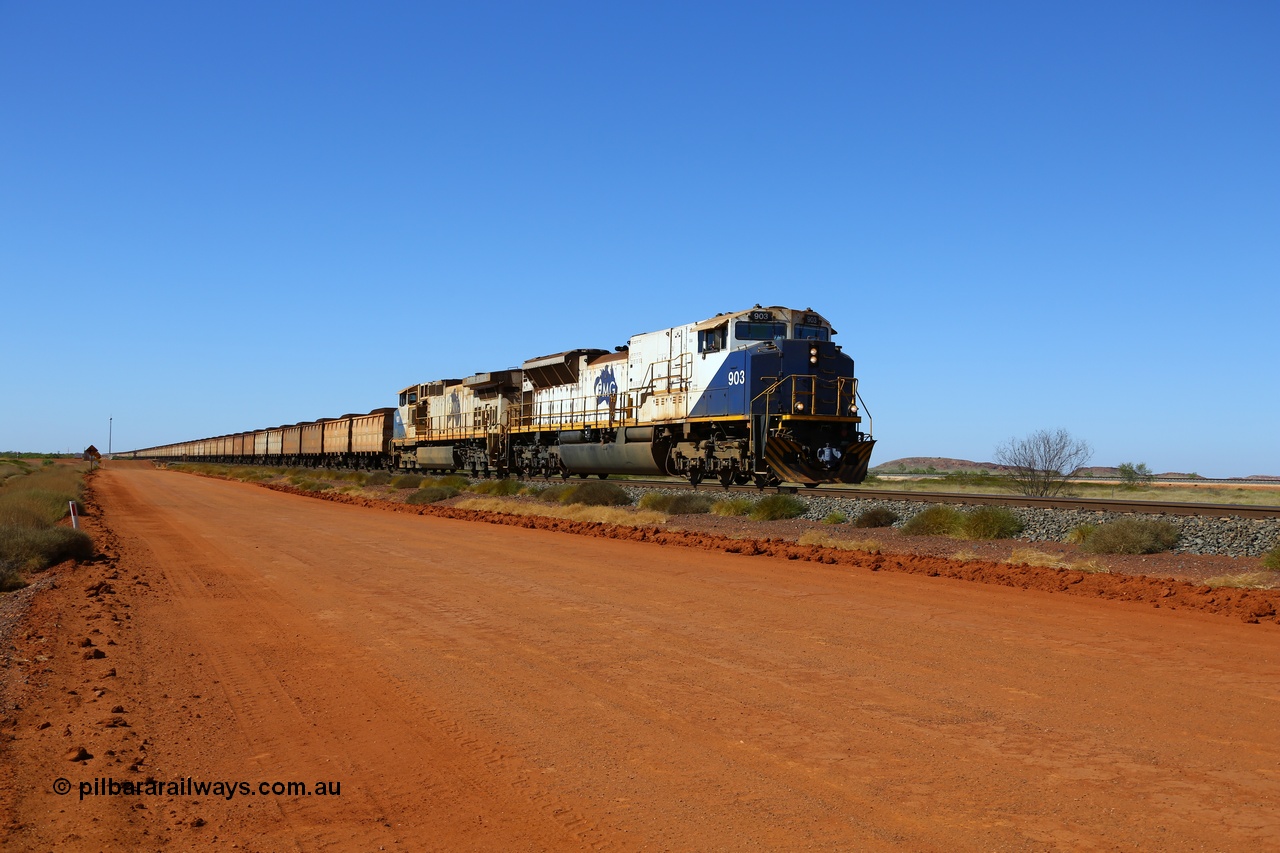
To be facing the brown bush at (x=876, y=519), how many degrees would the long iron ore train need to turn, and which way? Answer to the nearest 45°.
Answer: approximately 45° to its right

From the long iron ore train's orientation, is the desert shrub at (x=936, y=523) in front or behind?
in front

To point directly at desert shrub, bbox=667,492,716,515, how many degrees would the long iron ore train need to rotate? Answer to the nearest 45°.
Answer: approximately 45° to its right

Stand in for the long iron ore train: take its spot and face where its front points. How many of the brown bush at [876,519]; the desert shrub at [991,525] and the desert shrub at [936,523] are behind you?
0

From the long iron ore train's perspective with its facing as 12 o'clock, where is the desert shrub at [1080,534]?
The desert shrub is roughly at 1 o'clock from the long iron ore train.

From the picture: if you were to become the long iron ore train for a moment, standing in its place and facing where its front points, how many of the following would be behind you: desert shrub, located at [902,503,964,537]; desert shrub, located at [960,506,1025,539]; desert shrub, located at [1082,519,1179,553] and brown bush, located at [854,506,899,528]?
0

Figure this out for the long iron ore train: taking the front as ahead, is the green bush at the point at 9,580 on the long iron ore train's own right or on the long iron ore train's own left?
on the long iron ore train's own right

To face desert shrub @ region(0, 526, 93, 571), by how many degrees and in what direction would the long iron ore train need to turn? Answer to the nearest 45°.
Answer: approximately 90° to its right

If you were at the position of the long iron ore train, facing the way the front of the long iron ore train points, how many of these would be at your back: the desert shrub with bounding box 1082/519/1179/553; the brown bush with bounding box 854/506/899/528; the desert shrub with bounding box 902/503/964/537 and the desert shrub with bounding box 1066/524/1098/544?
0

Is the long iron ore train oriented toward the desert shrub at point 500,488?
no

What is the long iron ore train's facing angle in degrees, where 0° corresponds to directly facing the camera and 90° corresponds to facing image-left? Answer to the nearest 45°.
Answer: approximately 315°

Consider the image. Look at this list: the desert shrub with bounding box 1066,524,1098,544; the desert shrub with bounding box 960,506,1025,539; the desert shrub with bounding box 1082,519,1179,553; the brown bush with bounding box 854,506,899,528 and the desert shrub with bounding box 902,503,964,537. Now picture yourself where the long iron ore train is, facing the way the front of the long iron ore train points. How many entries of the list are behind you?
0
